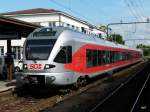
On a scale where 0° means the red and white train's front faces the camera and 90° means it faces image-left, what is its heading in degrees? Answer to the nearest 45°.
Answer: approximately 45°

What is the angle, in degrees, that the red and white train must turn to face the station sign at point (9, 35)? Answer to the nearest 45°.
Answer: approximately 90° to its right
